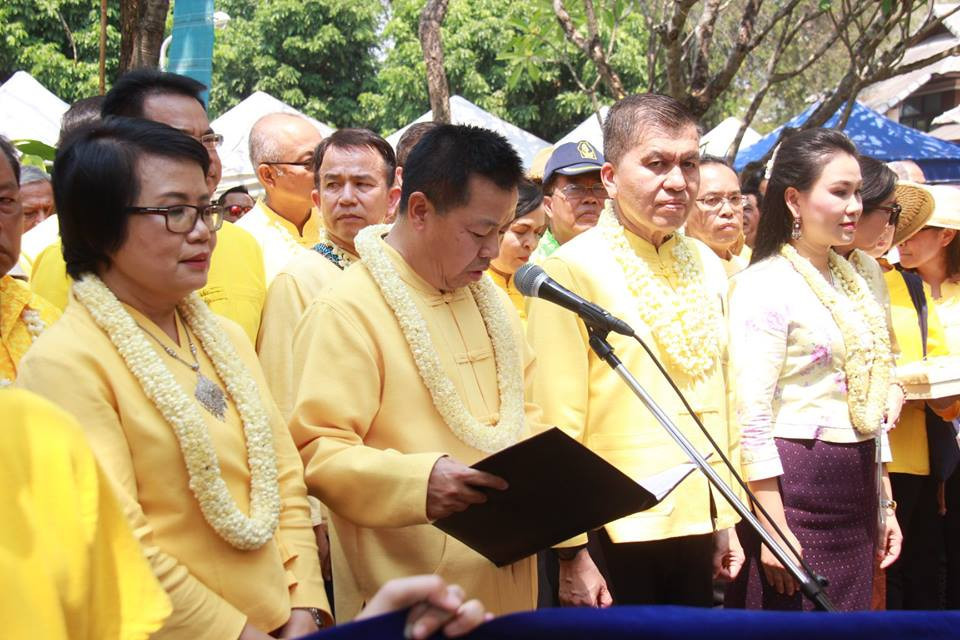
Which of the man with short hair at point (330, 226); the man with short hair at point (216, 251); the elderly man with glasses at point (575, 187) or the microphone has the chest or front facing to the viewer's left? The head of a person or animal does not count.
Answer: the microphone

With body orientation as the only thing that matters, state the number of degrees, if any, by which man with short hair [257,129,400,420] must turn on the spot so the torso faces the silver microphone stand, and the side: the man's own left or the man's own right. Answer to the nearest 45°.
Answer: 0° — they already face it

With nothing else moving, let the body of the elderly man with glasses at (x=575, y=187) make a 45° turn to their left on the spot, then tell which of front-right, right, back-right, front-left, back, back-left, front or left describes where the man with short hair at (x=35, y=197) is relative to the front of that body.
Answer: back

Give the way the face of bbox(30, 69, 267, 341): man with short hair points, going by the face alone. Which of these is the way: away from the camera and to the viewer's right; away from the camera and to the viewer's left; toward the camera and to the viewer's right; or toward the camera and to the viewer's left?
toward the camera and to the viewer's right

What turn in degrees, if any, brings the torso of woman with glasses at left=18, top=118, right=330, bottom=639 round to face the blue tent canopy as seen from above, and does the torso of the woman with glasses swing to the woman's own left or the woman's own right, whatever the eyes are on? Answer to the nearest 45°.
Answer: approximately 90° to the woman's own left

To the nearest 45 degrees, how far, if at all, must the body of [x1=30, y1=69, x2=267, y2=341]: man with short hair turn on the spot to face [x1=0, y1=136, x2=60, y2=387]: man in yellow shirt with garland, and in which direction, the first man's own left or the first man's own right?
approximately 90° to the first man's own right

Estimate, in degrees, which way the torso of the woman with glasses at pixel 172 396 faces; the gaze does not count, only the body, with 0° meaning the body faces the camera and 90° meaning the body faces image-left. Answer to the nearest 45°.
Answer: approximately 315°

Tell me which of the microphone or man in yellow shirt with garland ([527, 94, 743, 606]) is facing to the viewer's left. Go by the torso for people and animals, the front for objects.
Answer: the microphone

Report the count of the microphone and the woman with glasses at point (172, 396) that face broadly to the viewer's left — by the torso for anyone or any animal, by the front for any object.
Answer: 1

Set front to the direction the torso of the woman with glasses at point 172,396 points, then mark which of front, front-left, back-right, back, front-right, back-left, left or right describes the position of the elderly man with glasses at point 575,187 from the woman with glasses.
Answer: left

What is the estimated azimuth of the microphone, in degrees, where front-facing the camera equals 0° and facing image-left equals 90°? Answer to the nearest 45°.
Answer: approximately 90°
